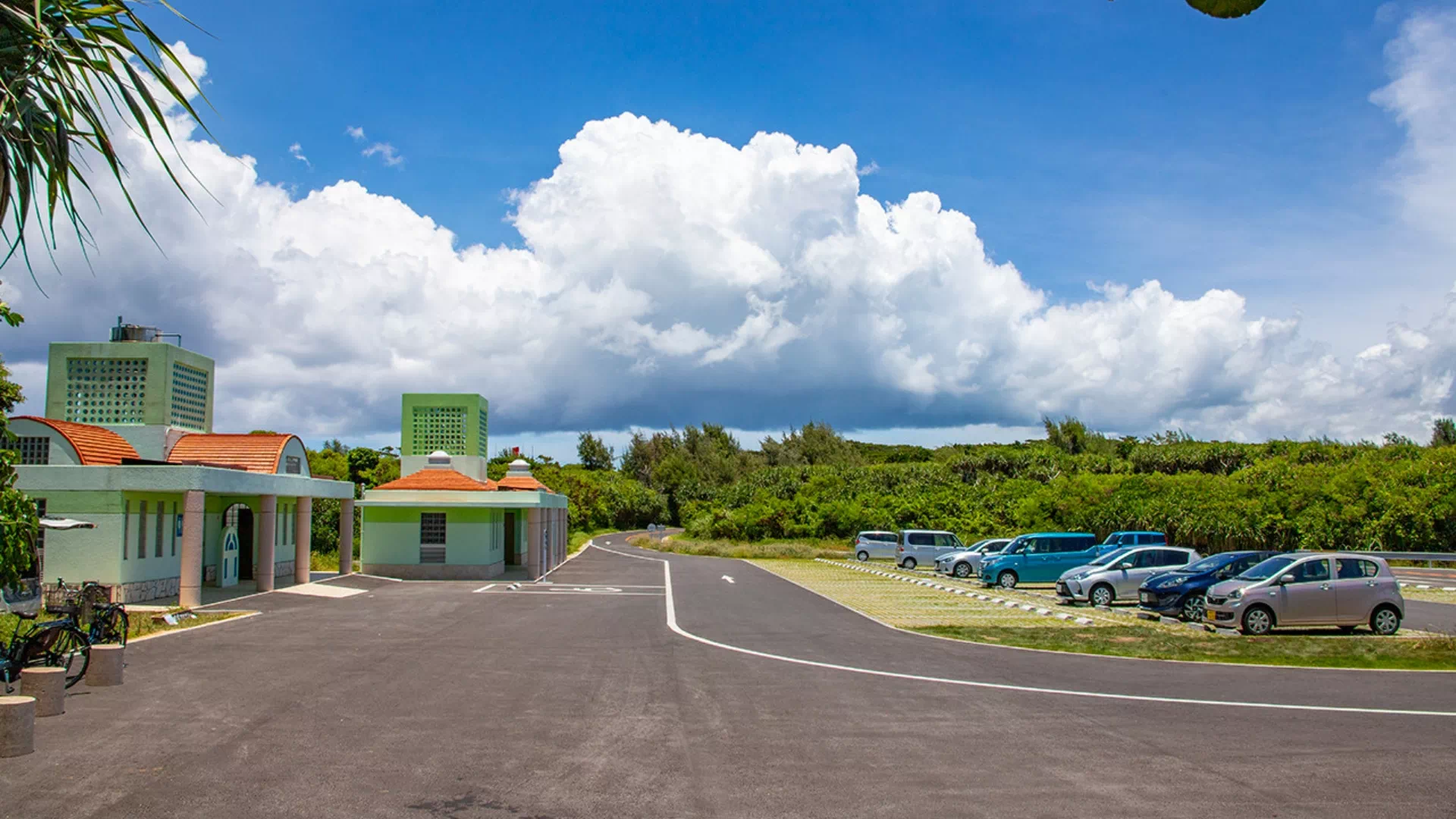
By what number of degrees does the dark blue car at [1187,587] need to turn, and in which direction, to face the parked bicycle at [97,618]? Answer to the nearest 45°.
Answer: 0° — it already faces it

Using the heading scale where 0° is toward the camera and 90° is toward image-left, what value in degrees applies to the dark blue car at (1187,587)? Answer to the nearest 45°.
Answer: approximately 45°

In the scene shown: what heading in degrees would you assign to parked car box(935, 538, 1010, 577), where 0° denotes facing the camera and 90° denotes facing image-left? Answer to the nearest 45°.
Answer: approximately 45°

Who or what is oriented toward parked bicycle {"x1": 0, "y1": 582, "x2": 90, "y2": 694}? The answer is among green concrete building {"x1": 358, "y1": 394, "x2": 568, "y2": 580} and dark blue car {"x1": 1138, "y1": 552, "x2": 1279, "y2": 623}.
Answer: the dark blue car

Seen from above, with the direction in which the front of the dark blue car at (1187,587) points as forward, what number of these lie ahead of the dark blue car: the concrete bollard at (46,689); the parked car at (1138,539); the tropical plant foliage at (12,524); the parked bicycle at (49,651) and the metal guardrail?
3

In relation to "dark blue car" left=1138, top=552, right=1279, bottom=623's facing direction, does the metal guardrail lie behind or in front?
behind

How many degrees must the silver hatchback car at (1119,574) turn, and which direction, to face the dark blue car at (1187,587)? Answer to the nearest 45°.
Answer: approximately 45° to its left

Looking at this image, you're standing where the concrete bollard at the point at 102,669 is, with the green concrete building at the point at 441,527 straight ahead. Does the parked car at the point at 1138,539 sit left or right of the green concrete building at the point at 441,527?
right

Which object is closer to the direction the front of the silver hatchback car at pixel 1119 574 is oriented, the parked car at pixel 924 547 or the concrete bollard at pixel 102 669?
the concrete bollard
